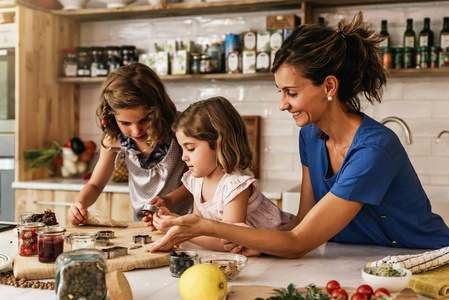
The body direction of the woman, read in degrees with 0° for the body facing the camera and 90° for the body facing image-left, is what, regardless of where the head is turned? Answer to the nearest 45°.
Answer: approximately 45°

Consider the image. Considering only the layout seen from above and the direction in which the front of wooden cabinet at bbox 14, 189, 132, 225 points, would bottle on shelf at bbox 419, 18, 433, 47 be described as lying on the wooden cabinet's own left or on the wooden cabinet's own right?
on the wooden cabinet's own left

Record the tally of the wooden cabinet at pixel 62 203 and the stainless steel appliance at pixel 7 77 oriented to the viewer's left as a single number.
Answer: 0

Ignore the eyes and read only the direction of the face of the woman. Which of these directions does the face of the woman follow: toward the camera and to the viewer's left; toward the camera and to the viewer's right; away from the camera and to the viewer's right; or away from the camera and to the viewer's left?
toward the camera and to the viewer's left

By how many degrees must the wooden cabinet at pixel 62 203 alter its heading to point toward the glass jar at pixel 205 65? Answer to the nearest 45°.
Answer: approximately 90° to its left

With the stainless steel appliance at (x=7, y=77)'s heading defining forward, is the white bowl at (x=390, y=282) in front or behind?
in front

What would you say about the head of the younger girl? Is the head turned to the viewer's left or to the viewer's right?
to the viewer's left

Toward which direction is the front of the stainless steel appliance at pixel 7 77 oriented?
toward the camera

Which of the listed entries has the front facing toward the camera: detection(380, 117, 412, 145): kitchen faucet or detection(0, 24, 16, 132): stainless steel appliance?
the stainless steel appliance

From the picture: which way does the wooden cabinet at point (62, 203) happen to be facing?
toward the camera

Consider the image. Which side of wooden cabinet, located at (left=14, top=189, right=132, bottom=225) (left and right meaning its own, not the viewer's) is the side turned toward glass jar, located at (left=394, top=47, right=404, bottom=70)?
left

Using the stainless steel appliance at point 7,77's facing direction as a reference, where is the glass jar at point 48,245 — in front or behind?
in front

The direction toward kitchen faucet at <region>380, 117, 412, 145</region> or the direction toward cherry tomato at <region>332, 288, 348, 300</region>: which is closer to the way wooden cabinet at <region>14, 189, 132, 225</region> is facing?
the cherry tomato
